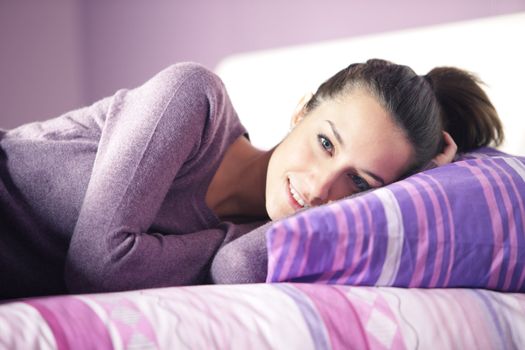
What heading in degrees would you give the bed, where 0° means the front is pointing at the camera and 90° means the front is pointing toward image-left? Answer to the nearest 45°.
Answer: approximately 45°
